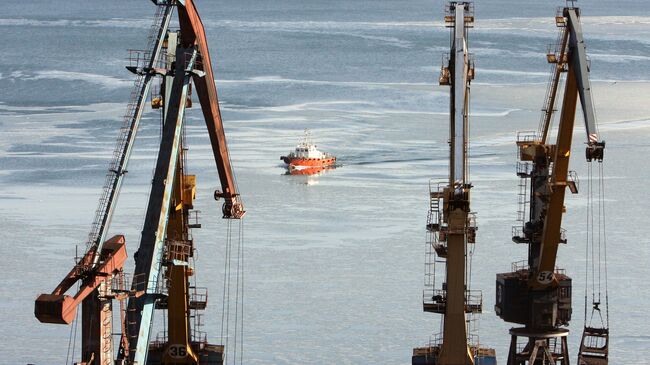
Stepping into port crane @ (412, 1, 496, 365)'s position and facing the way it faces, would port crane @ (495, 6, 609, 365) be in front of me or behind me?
behind
